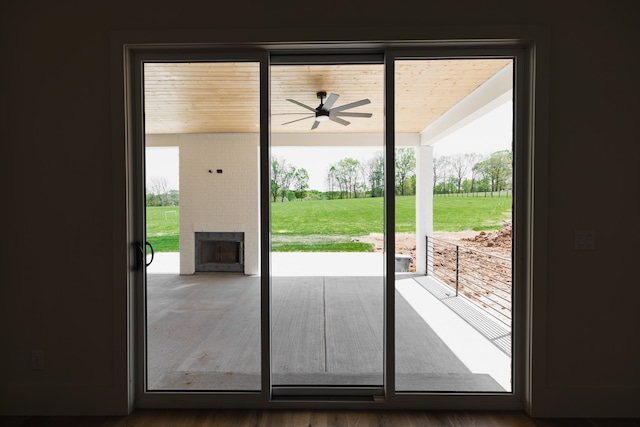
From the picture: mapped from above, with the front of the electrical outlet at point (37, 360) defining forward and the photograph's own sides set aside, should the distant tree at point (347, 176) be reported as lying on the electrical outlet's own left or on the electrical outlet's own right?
on the electrical outlet's own left

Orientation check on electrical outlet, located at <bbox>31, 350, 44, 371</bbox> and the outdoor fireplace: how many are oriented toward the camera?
2

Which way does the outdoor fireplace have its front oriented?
toward the camera

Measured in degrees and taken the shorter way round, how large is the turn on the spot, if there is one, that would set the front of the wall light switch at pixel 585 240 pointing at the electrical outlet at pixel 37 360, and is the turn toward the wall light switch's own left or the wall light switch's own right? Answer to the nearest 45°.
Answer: approximately 45° to the wall light switch's own right

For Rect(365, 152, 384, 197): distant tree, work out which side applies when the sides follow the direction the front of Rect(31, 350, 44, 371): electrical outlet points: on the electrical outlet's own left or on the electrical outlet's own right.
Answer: on the electrical outlet's own left

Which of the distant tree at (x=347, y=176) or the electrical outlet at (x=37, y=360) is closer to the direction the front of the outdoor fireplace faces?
the electrical outlet

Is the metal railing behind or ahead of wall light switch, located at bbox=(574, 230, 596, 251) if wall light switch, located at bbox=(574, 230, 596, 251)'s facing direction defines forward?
behind

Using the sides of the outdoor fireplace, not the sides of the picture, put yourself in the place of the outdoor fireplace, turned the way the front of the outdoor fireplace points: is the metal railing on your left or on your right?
on your left

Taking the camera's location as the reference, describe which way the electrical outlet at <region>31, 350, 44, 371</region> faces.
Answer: facing the viewer
